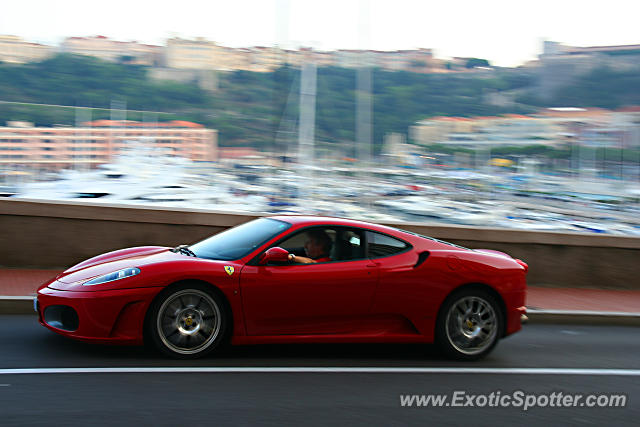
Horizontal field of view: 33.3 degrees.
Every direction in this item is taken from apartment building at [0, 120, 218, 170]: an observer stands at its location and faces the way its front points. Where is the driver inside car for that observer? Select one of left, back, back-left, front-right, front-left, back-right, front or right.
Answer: front

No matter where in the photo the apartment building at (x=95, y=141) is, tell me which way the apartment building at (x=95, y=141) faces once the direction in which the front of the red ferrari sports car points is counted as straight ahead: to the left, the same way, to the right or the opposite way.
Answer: to the left

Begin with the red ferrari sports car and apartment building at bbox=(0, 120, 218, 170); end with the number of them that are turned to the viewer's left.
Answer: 1

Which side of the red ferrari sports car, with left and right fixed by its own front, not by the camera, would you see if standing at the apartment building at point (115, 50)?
right

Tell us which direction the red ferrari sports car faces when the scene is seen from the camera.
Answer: facing to the left of the viewer

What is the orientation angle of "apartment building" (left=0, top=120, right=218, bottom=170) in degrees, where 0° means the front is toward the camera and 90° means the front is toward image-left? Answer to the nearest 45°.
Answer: approximately 0°

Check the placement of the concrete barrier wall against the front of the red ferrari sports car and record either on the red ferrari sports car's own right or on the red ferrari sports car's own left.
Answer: on the red ferrari sports car's own right

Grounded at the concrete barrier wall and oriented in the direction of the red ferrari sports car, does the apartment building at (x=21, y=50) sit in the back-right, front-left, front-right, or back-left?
back-right

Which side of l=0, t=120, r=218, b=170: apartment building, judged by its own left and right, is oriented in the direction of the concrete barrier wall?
front

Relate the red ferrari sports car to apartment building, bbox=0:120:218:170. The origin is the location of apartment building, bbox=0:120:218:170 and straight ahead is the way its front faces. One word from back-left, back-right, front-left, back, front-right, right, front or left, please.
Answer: front
